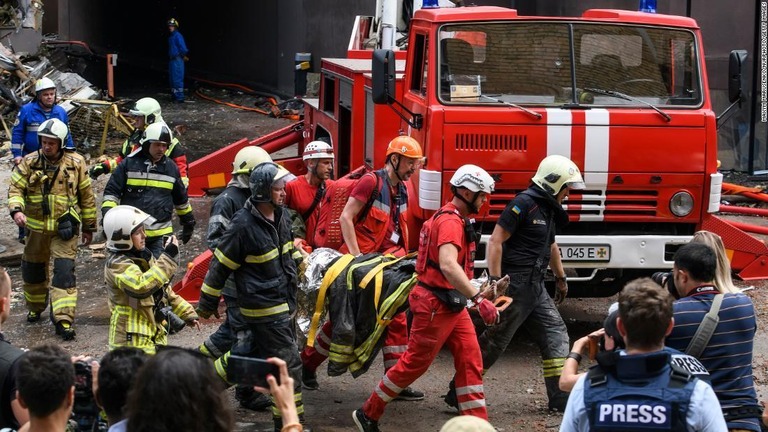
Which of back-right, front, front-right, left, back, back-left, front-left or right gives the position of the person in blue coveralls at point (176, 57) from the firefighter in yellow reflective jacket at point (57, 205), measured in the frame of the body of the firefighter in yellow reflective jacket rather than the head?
back

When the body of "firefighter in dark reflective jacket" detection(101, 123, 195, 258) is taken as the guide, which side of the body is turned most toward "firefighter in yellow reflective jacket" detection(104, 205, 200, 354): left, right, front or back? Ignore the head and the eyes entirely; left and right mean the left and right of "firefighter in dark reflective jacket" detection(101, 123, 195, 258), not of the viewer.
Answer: front

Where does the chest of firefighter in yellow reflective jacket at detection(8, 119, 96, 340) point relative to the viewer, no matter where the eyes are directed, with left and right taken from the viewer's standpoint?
facing the viewer

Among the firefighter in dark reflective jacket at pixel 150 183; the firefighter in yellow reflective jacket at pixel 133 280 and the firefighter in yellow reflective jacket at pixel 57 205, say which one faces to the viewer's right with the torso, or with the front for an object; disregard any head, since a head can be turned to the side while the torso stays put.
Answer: the firefighter in yellow reflective jacket at pixel 133 280

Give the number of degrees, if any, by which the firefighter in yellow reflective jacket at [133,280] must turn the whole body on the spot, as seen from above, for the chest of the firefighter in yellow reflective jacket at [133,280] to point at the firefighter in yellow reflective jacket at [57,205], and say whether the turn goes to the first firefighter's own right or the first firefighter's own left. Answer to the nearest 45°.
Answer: approximately 90° to the first firefighter's own left

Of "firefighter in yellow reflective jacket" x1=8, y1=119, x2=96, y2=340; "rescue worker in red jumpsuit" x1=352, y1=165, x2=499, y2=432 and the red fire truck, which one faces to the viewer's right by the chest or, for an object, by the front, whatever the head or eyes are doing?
the rescue worker in red jumpsuit

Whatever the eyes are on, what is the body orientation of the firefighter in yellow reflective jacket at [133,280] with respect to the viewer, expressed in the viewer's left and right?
facing to the right of the viewer

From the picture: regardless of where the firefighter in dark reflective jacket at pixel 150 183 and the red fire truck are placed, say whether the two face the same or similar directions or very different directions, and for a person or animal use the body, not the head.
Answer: same or similar directions

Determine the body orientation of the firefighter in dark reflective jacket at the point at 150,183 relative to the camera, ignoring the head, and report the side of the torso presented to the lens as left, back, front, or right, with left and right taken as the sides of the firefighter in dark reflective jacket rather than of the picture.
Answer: front

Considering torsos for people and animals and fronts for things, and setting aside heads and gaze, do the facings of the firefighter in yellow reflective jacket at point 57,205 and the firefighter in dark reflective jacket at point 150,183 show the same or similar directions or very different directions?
same or similar directions

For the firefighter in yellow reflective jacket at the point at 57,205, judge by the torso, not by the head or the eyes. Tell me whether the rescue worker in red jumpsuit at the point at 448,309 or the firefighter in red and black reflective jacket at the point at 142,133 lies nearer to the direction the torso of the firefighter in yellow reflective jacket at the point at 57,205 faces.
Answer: the rescue worker in red jumpsuit

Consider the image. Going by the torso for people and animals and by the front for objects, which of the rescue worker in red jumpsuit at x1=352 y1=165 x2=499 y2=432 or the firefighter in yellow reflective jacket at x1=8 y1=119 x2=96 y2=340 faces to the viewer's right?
the rescue worker in red jumpsuit

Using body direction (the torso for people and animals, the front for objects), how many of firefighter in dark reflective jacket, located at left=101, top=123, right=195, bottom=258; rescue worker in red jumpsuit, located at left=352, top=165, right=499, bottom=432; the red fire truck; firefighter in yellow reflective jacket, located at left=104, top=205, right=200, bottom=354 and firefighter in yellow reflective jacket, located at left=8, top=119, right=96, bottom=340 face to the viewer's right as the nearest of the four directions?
2
